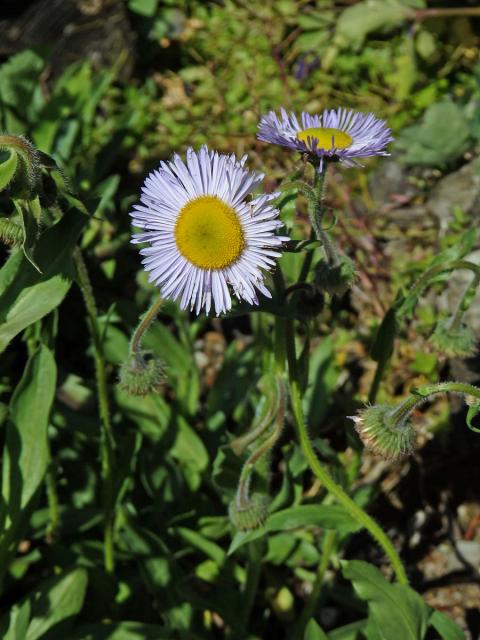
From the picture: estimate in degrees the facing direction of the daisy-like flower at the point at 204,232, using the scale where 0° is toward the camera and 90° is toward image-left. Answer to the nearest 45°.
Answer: approximately 0°

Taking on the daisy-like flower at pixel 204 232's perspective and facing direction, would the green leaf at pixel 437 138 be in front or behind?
behind
